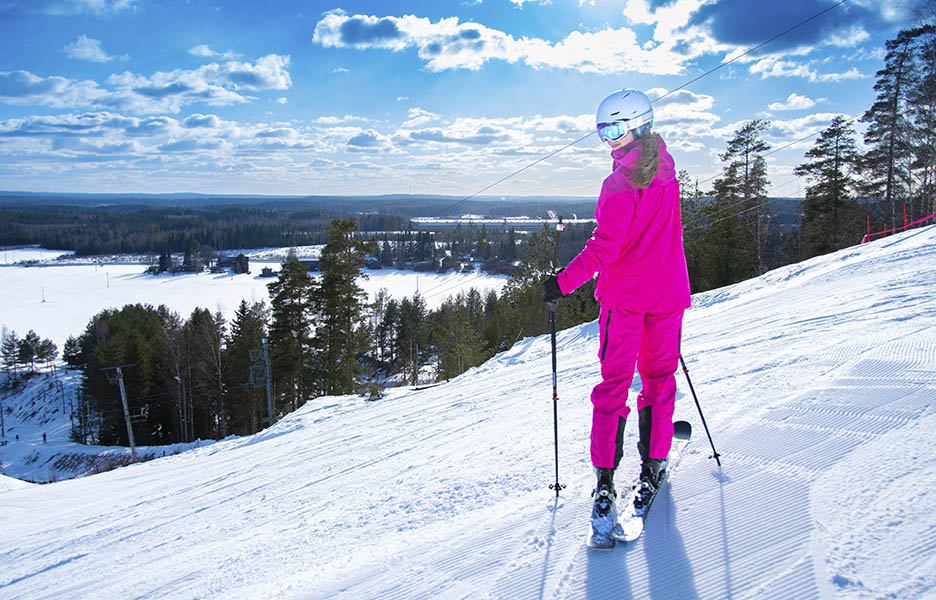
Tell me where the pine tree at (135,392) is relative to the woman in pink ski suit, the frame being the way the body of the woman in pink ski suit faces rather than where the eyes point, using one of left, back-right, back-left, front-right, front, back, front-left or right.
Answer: front

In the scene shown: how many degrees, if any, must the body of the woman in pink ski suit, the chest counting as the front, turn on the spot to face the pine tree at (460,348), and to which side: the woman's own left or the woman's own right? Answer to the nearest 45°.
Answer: approximately 45° to the woman's own right

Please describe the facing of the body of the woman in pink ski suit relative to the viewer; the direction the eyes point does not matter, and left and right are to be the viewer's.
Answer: facing away from the viewer and to the left of the viewer

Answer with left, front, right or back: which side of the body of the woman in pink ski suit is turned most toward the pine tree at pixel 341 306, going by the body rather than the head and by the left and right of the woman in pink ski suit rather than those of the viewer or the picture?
front

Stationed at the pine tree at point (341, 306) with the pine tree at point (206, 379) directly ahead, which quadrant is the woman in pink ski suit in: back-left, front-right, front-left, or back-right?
back-left

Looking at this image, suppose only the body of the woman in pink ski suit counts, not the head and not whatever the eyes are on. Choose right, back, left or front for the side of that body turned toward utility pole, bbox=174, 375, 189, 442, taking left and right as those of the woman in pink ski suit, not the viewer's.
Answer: front

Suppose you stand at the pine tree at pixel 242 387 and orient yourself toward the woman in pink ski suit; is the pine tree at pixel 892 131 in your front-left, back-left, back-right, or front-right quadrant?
front-left

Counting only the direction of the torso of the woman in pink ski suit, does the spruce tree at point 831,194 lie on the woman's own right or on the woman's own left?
on the woman's own right

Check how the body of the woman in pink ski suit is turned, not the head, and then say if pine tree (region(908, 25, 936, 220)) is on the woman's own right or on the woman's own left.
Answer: on the woman's own right
